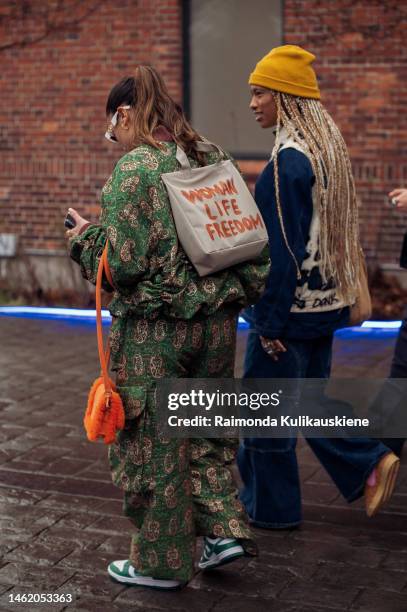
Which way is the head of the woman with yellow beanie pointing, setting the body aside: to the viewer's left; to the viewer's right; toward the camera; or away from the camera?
to the viewer's left

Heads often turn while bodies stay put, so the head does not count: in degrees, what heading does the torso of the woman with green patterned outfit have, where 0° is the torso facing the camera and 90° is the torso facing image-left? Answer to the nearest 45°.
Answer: approximately 90°

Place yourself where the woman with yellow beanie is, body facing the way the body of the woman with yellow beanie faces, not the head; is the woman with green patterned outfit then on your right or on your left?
on your left

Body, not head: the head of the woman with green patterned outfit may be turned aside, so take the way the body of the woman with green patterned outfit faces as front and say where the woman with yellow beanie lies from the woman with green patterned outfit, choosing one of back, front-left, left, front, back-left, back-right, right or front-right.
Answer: back-right

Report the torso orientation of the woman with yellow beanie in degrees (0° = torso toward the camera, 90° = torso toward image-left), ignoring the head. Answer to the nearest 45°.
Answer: approximately 90°

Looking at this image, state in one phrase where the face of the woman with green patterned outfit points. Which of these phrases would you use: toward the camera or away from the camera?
away from the camera
